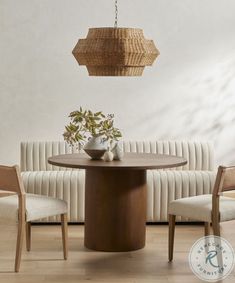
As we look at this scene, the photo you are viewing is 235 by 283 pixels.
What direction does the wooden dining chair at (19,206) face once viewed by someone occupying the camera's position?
facing away from the viewer and to the right of the viewer

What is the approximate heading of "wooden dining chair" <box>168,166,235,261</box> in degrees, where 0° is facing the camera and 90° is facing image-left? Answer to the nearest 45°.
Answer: approximately 135°
